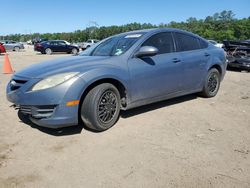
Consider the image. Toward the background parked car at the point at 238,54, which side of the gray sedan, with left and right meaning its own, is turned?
back

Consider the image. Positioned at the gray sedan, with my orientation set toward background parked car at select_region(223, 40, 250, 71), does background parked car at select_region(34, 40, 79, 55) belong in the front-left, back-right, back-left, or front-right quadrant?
front-left

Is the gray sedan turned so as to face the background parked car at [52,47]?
no

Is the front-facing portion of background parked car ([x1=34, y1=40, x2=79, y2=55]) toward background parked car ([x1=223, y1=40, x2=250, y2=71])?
no
